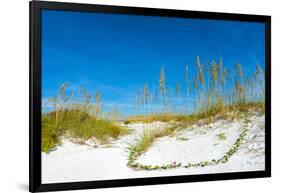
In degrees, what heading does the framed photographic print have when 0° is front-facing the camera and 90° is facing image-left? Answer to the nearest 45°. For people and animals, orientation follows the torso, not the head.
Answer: approximately 315°
